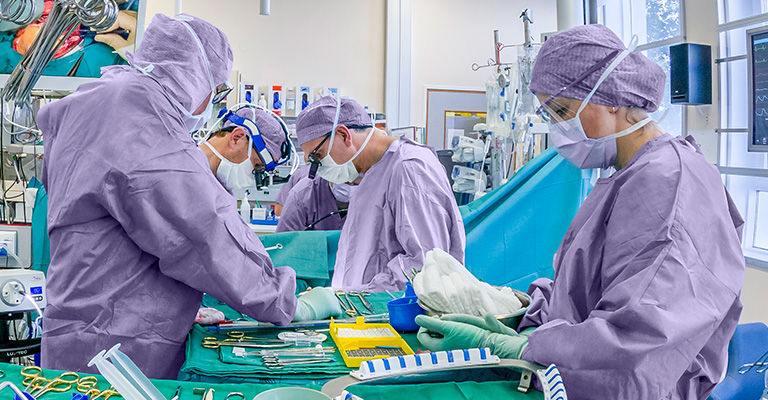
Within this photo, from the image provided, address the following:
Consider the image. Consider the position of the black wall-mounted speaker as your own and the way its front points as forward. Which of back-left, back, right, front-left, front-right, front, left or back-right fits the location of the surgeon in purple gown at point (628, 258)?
front-left

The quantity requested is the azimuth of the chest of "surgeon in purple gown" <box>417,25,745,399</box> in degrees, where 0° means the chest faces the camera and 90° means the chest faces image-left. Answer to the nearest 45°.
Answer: approximately 90°

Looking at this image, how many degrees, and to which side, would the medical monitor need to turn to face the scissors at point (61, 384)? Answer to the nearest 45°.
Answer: approximately 45° to its left

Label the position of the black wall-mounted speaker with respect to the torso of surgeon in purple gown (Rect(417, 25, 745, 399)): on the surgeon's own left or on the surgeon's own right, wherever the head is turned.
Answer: on the surgeon's own right
